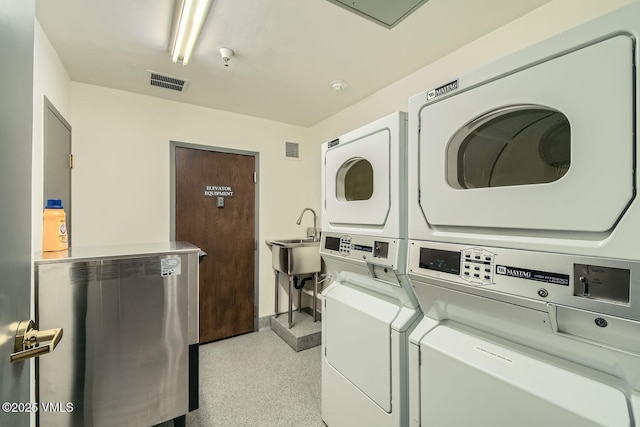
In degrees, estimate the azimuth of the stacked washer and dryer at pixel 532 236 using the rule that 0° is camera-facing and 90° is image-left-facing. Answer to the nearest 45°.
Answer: approximately 45°

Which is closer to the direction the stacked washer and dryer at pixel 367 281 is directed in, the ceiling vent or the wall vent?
the ceiling vent

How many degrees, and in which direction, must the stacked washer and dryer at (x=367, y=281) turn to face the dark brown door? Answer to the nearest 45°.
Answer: approximately 90° to its right

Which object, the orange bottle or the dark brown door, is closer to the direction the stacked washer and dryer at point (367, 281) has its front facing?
the orange bottle

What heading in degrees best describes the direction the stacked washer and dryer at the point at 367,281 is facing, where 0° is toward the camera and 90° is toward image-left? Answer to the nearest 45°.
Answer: approximately 45°

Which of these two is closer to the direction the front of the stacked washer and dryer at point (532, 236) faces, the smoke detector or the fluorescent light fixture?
the fluorescent light fixture

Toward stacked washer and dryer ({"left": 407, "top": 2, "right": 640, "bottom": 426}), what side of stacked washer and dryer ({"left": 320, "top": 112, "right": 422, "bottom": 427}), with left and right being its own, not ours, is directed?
left
